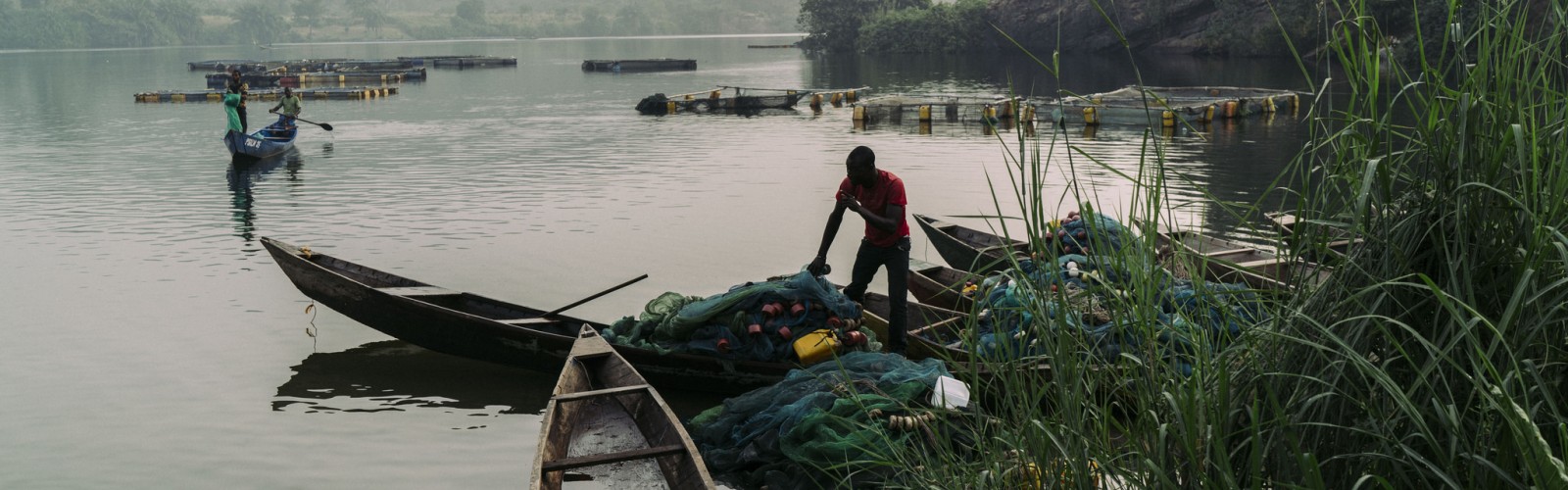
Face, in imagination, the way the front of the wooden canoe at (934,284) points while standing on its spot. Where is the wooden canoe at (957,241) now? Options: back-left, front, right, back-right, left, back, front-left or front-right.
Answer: front-right

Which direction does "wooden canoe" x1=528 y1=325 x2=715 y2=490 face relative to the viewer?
away from the camera

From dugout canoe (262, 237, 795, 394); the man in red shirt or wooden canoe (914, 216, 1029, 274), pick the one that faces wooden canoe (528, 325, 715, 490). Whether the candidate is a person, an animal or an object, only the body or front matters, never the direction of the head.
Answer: the man in red shirt

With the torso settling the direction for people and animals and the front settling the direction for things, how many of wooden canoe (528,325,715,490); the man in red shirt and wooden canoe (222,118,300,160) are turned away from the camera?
1

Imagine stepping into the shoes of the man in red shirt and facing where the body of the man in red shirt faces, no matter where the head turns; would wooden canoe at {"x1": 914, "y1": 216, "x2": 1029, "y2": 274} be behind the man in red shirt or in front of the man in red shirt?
behind

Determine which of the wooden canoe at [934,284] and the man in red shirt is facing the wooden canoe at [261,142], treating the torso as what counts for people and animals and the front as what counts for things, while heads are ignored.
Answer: the wooden canoe at [934,284]

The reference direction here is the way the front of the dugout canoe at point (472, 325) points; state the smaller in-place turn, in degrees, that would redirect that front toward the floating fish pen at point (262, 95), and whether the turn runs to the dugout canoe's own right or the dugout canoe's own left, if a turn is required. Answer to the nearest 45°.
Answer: approximately 45° to the dugout canoe's own right

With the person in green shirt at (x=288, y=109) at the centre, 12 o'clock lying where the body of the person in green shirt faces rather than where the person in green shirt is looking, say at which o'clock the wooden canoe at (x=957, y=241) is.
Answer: The wooden canoe is roughly at 10 o'clock from the person in green shirt.

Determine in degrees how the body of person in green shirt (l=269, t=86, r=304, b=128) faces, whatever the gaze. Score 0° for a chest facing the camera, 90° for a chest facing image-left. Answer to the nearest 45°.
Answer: approximately 45°

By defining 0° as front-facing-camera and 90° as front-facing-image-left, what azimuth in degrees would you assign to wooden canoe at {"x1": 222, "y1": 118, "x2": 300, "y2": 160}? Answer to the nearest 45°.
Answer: approximately 45°

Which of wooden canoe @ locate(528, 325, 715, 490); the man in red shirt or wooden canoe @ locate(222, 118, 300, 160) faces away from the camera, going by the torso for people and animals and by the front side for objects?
wooden canoe @ locate(528, 325, 715, 490)

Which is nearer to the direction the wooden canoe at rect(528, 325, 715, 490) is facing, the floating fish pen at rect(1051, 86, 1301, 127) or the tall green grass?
the floating fish pen

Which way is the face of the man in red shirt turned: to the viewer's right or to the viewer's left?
to the viewer's left

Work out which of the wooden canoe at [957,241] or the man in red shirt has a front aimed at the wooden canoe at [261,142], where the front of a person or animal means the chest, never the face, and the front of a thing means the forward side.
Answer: the wooden canoe at [957,241]

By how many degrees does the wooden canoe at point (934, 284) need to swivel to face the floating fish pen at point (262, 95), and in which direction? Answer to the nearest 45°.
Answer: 0° — it already faces it

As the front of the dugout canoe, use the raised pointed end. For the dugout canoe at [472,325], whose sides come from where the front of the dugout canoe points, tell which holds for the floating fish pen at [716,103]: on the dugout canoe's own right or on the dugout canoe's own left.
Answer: on the dugout canoe's own right

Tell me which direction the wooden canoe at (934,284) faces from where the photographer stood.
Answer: facing away from the viewer and to the left of the viewer

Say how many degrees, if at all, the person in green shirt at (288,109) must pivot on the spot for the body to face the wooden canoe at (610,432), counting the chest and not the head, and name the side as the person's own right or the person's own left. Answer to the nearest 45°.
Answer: approximately 45° to the person's own left
